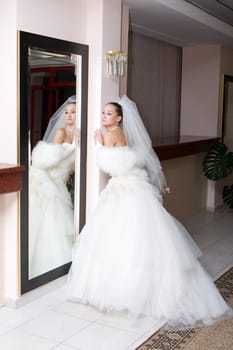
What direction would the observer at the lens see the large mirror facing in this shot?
facing the viewer and to the right of the viewer

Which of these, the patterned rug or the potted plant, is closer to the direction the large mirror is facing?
the patterned rug

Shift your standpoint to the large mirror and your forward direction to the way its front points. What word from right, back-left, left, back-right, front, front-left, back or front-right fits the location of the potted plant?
left

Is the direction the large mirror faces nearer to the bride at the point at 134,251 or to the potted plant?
the bride

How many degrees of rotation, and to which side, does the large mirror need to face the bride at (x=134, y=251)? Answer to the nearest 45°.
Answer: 0° — it already faces them

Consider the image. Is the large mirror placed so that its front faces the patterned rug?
yes

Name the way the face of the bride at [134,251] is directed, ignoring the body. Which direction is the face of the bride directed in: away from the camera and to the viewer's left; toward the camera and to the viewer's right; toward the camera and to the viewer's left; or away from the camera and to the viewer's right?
toward the camera and to the viewer's left
